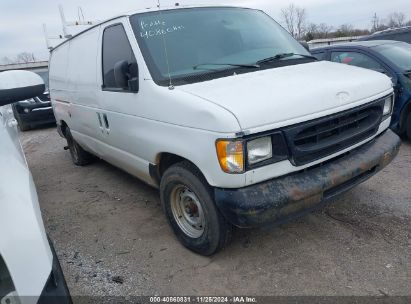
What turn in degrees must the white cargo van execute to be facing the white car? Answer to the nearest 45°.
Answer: approximately 90° to its right

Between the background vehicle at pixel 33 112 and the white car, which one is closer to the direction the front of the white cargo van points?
the white car

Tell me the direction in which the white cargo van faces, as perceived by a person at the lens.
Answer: facing the viewer and to the right of the viewer

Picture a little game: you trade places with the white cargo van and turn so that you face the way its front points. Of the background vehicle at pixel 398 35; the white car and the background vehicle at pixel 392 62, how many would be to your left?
2

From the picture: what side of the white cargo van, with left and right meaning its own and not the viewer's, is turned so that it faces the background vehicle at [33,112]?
back

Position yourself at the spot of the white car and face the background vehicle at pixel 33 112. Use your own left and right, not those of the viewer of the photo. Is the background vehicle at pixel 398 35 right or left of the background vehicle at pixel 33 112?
right

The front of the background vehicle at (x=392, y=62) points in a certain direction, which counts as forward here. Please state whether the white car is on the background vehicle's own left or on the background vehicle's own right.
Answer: on the background vehicle's own right

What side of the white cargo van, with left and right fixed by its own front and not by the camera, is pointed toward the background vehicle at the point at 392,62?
left

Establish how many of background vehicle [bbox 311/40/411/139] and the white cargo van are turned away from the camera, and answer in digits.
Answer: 0

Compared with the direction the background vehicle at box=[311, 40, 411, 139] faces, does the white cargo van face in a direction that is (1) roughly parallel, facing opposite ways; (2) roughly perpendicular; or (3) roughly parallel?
roughly parallel

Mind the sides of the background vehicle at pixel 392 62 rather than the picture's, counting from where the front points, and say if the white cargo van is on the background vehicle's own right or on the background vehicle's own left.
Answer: on the background vehicle's own right

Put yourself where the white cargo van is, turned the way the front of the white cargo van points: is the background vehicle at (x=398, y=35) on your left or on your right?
on your left
